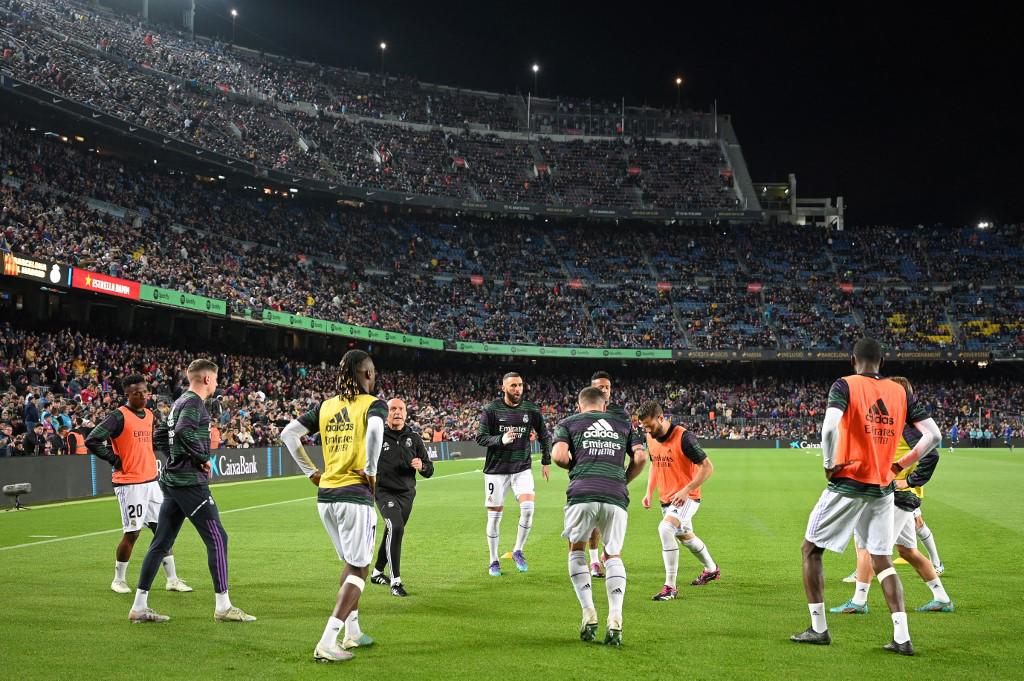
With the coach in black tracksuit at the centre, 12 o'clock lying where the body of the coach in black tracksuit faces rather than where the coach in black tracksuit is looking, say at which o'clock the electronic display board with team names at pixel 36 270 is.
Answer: The electronic display board with team names is roughly at 5 o'clock from the coach in black tracksuit.

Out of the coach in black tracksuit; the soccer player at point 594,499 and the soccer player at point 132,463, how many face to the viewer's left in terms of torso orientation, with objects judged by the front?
0

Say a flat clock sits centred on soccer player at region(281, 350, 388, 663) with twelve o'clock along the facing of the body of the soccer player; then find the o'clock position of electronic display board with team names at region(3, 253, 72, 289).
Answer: The electronic display board with team names is roughly at 10 o'clock from the soccer player.

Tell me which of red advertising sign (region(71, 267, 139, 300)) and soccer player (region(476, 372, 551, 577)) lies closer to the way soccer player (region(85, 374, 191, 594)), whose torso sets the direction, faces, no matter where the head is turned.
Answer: the soccer player

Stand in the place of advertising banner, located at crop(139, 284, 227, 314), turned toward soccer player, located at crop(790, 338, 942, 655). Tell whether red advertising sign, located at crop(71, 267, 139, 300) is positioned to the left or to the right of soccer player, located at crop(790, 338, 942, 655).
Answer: right

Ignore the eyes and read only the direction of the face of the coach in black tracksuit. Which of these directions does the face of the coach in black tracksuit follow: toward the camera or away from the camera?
toward the camera

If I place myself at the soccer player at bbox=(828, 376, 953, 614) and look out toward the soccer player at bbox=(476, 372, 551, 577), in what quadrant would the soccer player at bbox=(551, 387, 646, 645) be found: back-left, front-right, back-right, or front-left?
front-left

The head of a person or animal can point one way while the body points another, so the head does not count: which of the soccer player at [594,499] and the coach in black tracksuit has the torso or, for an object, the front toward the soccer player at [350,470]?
the coach in black tracksuit

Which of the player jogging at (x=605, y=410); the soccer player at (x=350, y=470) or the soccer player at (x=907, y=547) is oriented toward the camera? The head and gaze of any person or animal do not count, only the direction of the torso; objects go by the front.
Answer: the player jogging

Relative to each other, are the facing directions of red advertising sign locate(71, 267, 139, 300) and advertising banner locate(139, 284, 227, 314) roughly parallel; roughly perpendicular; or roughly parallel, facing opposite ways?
roughly parallel

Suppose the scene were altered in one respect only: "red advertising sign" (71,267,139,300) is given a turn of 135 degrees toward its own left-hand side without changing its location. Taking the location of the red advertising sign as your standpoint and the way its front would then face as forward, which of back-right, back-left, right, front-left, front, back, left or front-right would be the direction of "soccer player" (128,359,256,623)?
back

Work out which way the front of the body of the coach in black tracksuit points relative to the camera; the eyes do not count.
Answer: toward the camera

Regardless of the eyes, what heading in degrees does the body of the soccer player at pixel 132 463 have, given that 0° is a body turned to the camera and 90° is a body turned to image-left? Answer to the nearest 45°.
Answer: approximately 315°

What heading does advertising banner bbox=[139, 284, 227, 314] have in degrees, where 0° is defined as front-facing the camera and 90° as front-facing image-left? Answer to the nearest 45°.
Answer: approximately 315°
